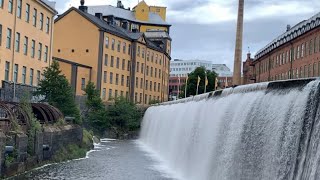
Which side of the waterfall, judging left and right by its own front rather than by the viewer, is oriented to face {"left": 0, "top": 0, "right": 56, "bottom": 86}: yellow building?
right

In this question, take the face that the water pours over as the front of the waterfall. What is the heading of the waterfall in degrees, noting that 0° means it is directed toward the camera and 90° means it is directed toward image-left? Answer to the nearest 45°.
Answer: approximately 45°

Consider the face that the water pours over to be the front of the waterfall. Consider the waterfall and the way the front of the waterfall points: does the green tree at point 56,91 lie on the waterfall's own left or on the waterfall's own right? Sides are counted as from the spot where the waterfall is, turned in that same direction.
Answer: on the waterfall's own right
